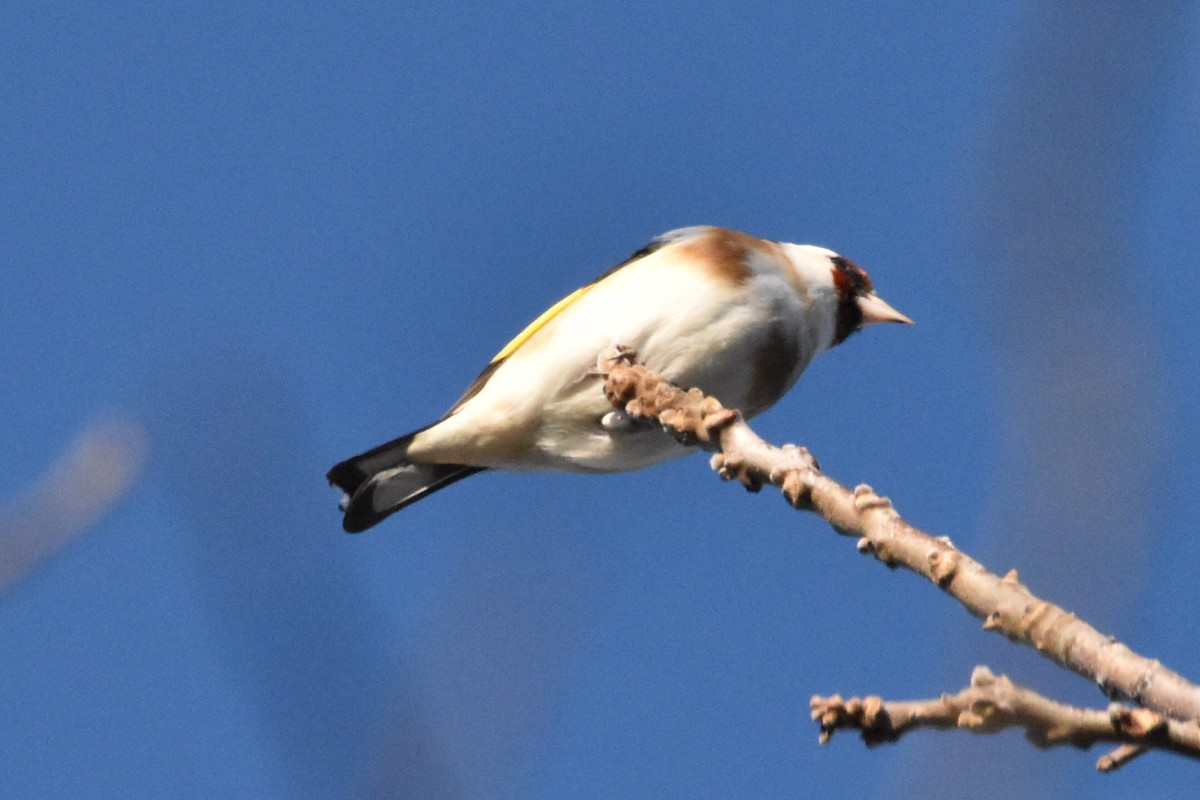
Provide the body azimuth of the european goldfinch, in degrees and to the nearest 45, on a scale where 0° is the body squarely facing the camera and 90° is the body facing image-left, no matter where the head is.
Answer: approximately 270°
